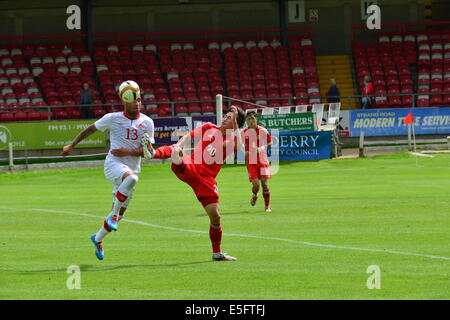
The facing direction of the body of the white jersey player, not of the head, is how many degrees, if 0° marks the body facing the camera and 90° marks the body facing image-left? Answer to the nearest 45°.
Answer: approximately 315°

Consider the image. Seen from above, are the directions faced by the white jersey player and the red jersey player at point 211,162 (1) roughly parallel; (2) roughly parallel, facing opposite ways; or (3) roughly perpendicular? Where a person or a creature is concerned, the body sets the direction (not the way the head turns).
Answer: roughly perpendicular

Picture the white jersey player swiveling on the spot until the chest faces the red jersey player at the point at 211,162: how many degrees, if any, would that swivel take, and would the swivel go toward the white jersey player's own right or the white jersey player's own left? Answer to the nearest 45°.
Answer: approximately 90° to the white jersey player's own left

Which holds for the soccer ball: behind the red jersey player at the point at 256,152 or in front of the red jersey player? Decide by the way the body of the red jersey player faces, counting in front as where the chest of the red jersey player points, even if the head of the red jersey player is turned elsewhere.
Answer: in front

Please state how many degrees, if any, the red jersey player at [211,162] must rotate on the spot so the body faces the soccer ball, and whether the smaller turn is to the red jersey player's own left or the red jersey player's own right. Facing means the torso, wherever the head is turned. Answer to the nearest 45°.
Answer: approximately 45° to the red jersey player's own right

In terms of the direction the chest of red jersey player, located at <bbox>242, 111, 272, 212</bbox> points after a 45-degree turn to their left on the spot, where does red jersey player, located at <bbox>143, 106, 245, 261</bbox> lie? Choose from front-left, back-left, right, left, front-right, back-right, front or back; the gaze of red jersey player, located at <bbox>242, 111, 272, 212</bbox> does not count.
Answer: front-right

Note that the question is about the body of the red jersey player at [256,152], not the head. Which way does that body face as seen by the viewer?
toward the camera

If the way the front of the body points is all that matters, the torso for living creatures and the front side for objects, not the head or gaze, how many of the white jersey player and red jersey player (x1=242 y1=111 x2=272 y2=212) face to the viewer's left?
0
